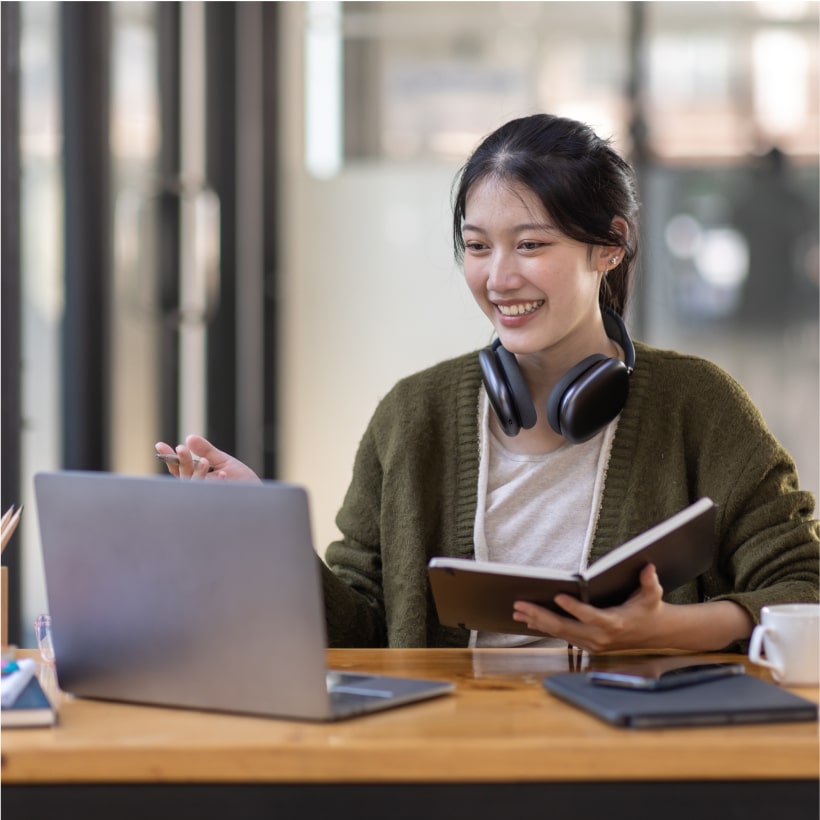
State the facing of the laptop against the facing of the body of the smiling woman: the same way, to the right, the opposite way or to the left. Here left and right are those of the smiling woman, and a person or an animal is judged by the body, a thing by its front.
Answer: the opposite way

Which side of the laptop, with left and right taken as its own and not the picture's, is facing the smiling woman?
front

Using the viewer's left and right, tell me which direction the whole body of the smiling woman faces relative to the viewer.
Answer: facing the viewer and to the left of the viewer

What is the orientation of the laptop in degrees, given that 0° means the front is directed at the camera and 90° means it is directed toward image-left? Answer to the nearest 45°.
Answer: approximately 225°

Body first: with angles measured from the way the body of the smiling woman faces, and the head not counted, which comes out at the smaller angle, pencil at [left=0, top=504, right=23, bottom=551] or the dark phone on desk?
the pencil
